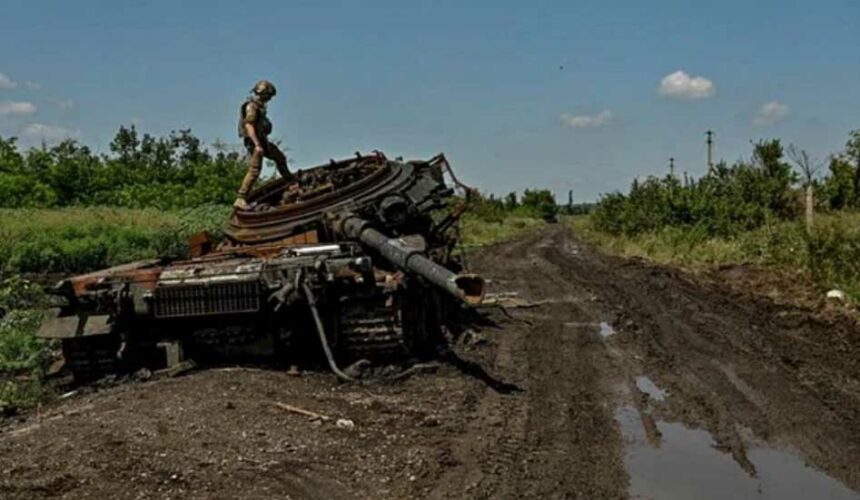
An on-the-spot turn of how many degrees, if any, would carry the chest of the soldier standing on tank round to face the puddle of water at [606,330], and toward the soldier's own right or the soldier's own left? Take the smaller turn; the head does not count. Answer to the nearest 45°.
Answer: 0° — they already face it

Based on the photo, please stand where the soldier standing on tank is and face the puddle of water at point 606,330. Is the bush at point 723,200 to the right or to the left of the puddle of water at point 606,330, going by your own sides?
left

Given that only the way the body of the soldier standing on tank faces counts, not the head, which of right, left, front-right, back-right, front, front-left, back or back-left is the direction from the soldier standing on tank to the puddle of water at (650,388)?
front-right

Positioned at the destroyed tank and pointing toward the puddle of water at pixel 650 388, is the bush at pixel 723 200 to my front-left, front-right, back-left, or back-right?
front-left

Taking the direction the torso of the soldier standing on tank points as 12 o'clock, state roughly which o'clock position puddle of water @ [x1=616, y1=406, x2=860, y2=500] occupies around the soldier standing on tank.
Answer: The puddle of water is roughly at 2 o'clock from the soldier standing on tank.

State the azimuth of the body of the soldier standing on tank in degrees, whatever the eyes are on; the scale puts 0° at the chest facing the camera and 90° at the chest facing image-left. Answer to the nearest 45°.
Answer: approximately 270°

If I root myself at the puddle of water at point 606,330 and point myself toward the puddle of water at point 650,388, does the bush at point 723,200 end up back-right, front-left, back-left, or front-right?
back-left
